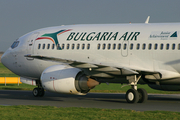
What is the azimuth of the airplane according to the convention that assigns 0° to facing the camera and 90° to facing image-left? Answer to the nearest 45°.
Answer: approximately 135°
